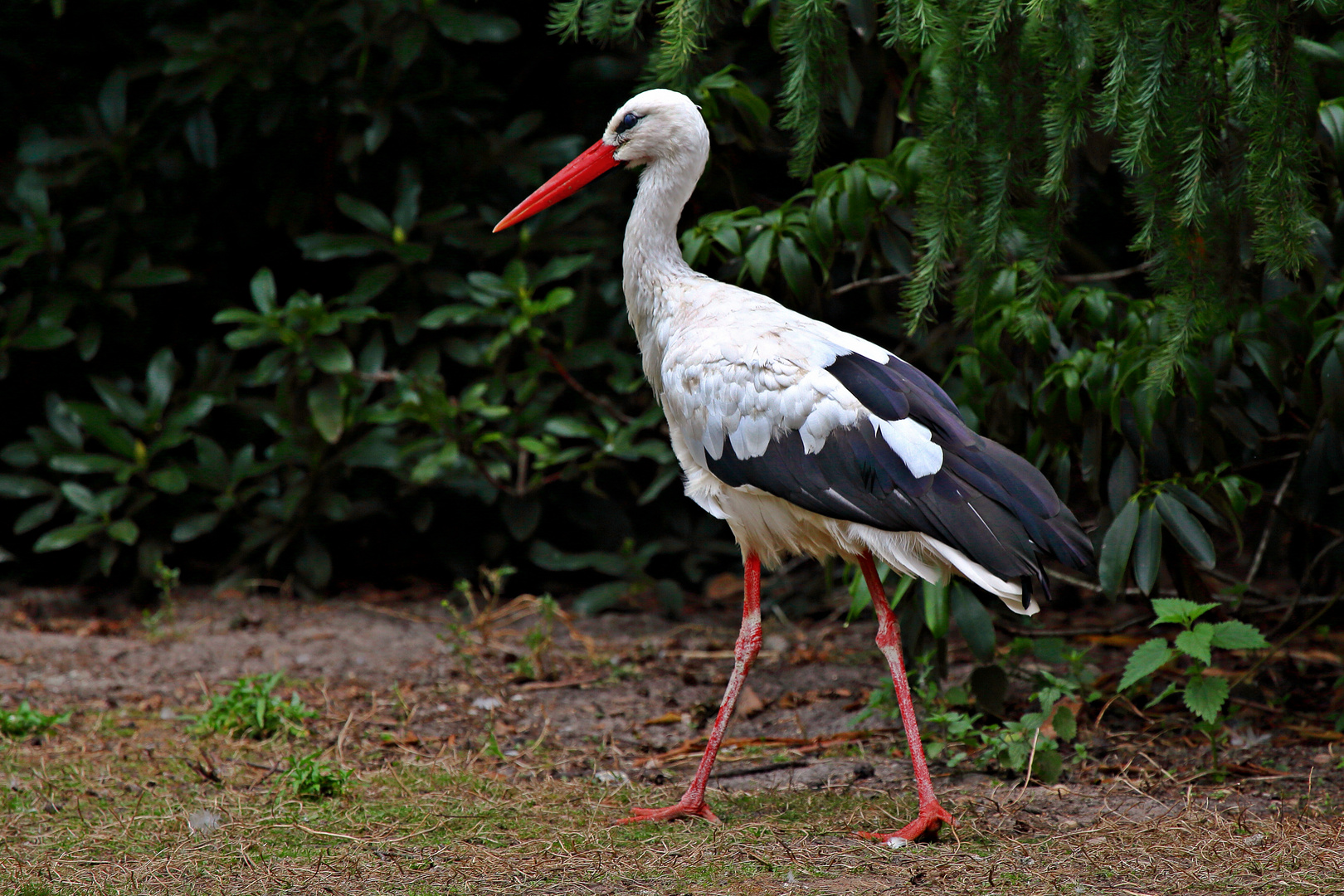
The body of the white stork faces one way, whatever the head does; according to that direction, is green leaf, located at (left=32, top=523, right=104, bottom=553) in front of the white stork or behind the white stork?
in front

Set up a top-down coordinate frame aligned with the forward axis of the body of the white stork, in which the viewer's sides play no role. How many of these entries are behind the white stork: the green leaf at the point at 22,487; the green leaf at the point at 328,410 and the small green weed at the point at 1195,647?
1

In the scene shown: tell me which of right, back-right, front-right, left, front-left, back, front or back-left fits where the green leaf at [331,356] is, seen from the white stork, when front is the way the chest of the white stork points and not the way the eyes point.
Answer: front-right

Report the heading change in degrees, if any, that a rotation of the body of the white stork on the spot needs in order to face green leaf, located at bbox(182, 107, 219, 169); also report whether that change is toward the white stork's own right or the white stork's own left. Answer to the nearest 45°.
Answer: approximately 45° to the white stork's own right

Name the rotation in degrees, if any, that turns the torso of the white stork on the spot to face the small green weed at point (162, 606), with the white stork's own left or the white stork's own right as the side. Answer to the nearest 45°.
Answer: approximately 45° to the white stork's own right

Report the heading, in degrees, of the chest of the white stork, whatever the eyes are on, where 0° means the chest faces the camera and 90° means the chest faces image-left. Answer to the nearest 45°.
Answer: approximately 90°

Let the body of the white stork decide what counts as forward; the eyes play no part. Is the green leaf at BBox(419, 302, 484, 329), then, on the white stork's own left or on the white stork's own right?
on the white stork's own right

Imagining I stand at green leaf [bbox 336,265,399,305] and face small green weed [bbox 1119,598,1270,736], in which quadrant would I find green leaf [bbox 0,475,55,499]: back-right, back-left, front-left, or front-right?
back-right

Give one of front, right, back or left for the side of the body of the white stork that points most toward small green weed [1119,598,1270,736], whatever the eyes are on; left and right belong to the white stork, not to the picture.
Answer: back

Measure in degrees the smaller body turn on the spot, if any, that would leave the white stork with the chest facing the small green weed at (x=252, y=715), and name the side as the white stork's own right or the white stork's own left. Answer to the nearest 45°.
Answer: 0° — it already faces it

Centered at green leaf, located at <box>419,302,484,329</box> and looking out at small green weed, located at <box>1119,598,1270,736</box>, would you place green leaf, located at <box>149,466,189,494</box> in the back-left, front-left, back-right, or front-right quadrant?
back-right
